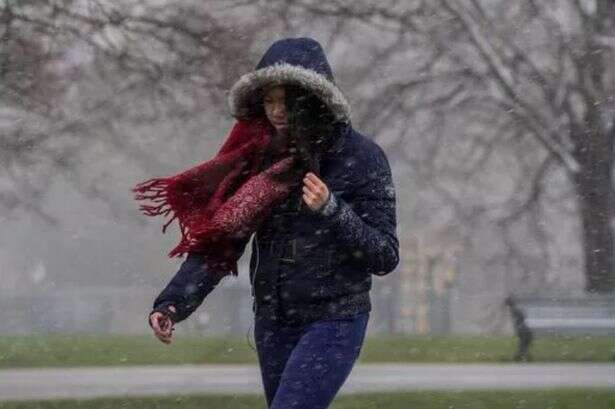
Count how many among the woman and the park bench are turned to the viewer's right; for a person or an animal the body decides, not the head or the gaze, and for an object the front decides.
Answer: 0

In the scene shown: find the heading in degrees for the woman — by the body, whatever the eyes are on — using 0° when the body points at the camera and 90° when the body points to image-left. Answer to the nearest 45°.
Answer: approximately 45°

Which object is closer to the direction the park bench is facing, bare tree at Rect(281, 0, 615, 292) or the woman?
the woman

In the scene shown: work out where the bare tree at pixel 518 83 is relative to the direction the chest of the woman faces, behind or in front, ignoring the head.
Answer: behind

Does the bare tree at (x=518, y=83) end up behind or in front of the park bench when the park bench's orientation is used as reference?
behind

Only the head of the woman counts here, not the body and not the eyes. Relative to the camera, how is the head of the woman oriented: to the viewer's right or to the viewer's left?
to the viewer's left
